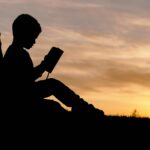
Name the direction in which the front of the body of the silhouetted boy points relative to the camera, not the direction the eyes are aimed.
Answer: to the viewer's right

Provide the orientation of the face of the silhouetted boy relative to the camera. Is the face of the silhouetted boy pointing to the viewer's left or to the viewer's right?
to the viewer's right
